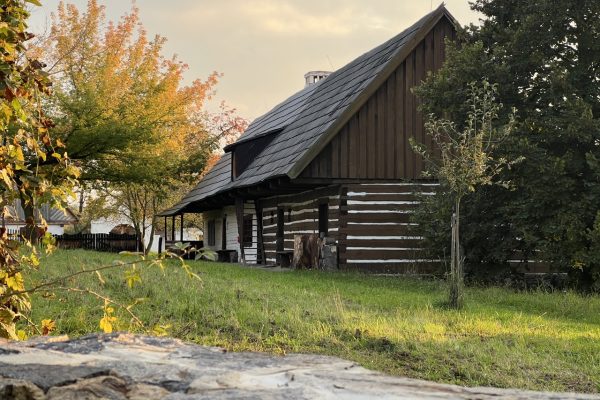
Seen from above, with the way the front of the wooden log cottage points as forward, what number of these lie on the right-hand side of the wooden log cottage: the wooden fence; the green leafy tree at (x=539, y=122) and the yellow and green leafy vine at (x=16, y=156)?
1

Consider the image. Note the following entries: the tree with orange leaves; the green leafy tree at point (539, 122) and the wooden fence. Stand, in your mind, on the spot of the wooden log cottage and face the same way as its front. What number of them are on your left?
1

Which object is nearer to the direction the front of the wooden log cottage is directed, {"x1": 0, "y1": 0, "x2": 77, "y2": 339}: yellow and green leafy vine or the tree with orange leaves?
the yellow and green leafy vine

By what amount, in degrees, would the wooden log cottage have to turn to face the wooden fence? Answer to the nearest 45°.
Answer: approximately 90° to its right

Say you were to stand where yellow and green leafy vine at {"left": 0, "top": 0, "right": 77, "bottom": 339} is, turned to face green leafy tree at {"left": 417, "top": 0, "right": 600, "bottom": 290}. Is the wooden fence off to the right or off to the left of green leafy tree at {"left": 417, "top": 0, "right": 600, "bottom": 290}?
left

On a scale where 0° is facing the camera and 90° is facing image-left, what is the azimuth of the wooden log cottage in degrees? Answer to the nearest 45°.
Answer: approximately 45°

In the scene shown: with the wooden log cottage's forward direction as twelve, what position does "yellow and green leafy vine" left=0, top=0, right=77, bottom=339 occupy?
The yellow and green leafy vine is roughly at 11 o'clock from the wooden log cottage.

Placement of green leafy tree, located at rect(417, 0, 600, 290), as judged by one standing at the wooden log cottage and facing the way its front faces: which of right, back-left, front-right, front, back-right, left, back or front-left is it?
left

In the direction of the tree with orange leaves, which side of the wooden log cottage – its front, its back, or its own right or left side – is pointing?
right
